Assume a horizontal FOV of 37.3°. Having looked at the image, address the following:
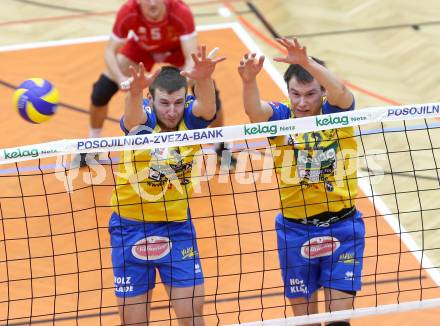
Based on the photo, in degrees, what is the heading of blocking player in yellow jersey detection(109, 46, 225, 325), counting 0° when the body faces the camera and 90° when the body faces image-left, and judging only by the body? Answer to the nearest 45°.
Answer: approximately 0°

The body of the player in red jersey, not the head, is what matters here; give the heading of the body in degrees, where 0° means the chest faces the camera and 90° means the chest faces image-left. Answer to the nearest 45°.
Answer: approximately 0°

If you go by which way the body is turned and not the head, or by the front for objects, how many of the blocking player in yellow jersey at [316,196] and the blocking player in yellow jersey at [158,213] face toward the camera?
2
